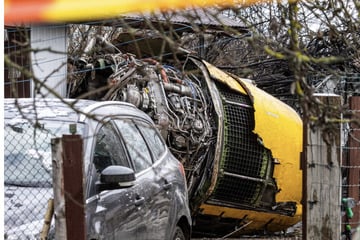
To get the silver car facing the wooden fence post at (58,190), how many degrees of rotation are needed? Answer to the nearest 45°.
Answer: approximately 45° to its left

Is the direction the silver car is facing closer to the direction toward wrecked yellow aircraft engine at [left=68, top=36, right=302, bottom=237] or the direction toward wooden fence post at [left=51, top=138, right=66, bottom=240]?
the wooden fence post

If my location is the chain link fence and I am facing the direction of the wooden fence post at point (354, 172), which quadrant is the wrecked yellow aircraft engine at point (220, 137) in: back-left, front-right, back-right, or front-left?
front-left

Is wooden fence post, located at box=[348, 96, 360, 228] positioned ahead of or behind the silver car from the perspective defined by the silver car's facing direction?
behind

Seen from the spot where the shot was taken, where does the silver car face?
facing the viewer and to the left of the viewer

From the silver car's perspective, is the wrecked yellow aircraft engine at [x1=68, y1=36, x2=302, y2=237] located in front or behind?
behind

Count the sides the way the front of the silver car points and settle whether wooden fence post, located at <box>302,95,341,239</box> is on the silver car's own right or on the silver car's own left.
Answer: on the silver car's own left

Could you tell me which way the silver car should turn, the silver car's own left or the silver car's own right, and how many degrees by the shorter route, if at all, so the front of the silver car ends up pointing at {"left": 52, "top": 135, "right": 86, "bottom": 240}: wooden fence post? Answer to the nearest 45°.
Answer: approximately 45° to the silver car's own left
